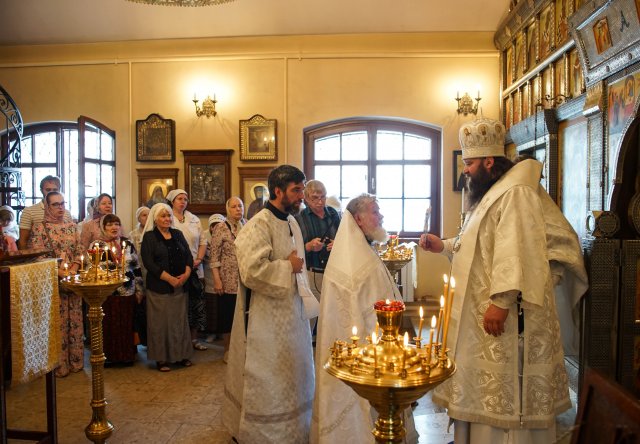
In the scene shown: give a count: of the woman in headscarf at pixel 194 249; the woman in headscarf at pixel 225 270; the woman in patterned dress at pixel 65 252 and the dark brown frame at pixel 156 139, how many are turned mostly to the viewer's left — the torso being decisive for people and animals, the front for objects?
0

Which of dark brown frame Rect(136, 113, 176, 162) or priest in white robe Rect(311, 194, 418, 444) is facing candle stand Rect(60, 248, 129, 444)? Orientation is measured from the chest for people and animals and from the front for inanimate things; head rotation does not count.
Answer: the dark brown frame

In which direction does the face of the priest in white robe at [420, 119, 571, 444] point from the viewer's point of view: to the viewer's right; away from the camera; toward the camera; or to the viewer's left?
to the viewer's left

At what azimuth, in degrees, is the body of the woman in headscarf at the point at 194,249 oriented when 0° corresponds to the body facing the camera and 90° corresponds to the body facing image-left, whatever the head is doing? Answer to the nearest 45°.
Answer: approximately 315°

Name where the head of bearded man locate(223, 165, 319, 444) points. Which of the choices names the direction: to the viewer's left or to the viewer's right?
to the viewer's right

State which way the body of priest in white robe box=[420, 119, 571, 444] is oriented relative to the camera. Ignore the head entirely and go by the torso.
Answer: to the viewer's left

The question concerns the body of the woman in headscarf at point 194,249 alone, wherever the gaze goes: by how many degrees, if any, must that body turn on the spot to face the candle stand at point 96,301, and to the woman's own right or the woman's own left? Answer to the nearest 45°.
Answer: approximately 45° to the woman's own right

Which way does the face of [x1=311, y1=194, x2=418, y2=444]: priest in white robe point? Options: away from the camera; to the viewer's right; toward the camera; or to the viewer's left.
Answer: to the viewer's right

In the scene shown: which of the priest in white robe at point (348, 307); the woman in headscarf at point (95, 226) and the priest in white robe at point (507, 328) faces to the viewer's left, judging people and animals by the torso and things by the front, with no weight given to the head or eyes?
the priest in white robe at point (507, 328)

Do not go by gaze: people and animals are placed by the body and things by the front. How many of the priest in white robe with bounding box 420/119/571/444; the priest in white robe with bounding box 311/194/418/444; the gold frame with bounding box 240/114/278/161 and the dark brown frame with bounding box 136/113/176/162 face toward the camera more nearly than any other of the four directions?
2

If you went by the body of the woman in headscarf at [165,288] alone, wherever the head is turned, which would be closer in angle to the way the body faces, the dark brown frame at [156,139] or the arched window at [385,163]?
the arched window

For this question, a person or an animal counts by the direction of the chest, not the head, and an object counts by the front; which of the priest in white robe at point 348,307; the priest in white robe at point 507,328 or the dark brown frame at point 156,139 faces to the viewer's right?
the priest in white robe at point 348,307

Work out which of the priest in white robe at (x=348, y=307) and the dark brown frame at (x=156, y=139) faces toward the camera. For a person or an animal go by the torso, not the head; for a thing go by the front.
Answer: the dark brown frame

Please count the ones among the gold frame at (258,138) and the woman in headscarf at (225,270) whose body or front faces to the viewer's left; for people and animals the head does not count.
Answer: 0

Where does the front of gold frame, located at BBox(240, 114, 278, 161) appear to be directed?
toward the camera

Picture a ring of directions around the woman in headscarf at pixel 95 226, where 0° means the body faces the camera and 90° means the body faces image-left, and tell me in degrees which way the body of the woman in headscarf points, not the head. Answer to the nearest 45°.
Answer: approximately 315°

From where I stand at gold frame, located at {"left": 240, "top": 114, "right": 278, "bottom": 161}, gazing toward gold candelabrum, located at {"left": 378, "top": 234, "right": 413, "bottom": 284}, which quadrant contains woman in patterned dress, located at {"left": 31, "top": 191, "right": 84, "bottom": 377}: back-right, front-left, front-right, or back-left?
front-right

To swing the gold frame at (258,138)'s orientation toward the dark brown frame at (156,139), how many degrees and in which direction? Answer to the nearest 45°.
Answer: approximately 90° to its right
